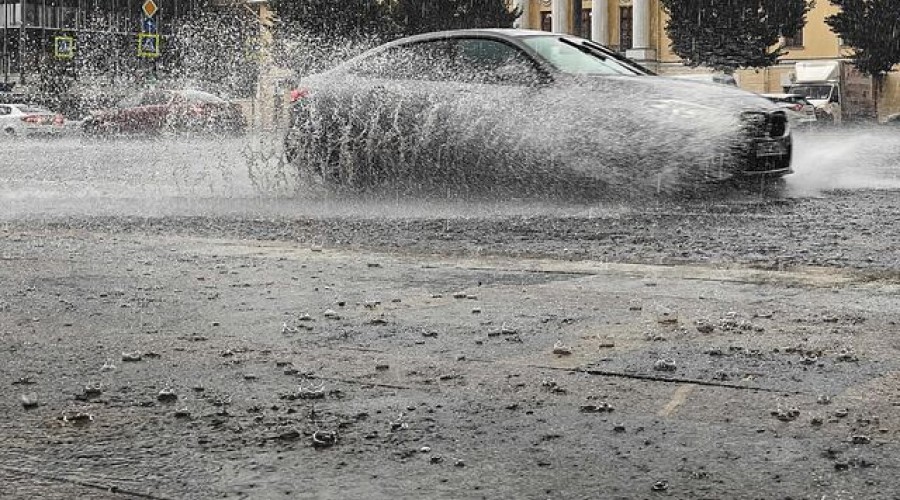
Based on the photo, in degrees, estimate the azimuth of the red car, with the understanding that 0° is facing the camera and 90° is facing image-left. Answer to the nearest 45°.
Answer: approximately 90°

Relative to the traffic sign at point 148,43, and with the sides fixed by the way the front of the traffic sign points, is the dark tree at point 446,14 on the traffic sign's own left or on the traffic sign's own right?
on the traffic sign's own left

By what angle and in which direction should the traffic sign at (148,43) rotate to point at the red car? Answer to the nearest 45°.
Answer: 0° — it already faces it

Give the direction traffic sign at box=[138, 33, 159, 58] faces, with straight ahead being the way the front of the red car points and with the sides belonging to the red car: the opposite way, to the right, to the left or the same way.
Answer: to the left

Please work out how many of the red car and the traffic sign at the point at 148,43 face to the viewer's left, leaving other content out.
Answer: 1

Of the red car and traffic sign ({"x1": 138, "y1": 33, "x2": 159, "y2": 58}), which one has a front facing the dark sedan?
the traffic sign

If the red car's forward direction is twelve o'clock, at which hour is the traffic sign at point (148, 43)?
The traffic sign is roughly at 3 o'clock from the red car.

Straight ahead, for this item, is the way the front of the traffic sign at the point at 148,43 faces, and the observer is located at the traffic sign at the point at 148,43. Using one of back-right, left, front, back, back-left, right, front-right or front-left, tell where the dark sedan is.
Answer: front

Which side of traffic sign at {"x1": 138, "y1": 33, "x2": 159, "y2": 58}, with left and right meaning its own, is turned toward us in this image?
front

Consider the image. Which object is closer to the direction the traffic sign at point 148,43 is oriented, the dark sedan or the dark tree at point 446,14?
the dark sedan
